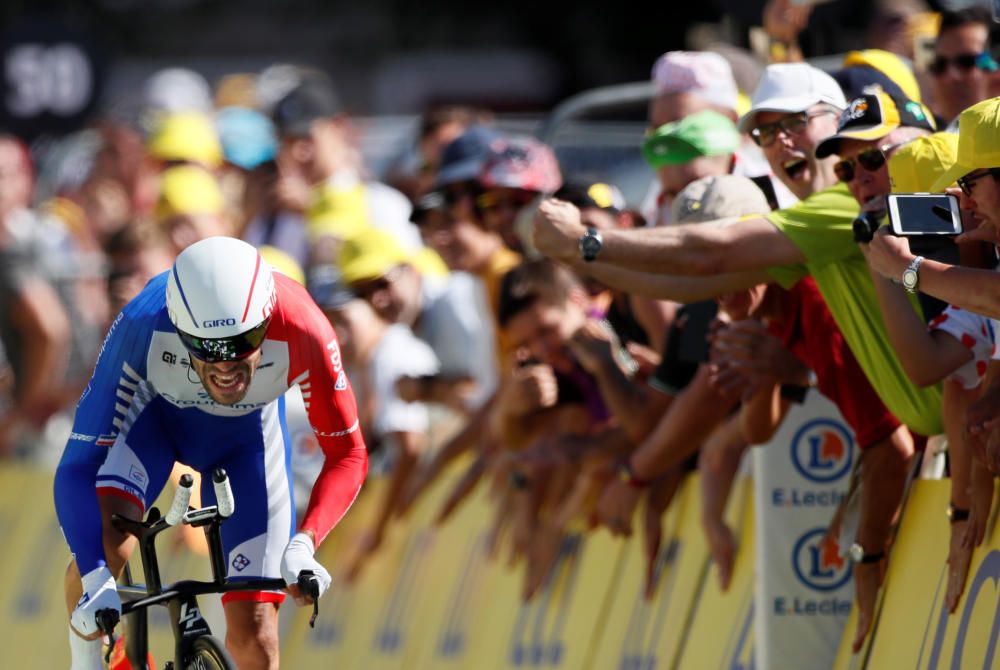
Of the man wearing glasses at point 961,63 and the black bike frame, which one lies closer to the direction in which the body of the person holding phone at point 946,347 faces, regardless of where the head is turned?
the black bike frame

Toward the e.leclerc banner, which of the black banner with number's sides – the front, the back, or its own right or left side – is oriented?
front

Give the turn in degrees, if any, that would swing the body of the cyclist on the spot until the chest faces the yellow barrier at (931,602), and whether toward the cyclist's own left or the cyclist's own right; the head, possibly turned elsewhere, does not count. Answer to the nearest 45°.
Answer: approximately 45° to the cyclist's own left

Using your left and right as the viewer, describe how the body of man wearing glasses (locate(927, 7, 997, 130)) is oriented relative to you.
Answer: facing the viewer and to the left of the viewer

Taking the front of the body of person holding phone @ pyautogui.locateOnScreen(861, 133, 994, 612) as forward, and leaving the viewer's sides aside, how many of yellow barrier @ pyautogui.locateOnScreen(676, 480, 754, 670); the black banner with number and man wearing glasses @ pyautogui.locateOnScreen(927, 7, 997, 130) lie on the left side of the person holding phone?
0

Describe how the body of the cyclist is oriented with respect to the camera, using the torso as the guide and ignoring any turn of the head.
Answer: toward the camera

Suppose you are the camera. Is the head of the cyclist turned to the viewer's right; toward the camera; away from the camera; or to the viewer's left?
toward the camera

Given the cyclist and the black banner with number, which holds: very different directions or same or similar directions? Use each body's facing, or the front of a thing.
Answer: same or similar directions

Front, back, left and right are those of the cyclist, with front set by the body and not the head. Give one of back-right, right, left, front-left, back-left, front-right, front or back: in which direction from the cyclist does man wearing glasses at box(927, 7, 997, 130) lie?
left

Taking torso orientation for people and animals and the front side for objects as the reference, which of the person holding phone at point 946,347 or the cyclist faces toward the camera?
the cyclist

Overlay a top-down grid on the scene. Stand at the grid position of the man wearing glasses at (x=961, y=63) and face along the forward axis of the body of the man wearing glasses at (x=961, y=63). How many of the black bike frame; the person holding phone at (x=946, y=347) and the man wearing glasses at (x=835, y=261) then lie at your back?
0

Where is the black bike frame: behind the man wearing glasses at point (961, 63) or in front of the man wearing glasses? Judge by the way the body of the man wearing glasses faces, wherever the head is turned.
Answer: in front

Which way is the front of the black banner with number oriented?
toward the camera

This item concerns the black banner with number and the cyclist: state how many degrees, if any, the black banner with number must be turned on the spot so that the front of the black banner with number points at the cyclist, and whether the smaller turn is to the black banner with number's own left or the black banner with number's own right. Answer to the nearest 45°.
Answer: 0° — it already faces them

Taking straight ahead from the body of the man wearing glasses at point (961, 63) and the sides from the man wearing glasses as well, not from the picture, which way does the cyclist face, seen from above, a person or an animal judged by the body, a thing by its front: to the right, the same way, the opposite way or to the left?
to the left

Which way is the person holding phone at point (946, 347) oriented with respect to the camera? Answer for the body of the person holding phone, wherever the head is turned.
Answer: to the viewer's left
